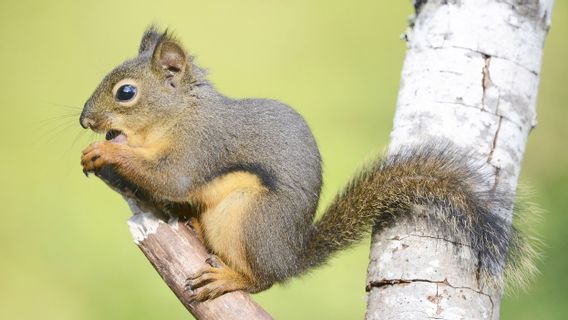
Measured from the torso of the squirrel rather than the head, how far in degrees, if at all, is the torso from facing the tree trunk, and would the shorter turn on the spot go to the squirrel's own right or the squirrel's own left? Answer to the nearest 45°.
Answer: approximately 180°

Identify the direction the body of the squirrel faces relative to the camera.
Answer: to the viewer's left
